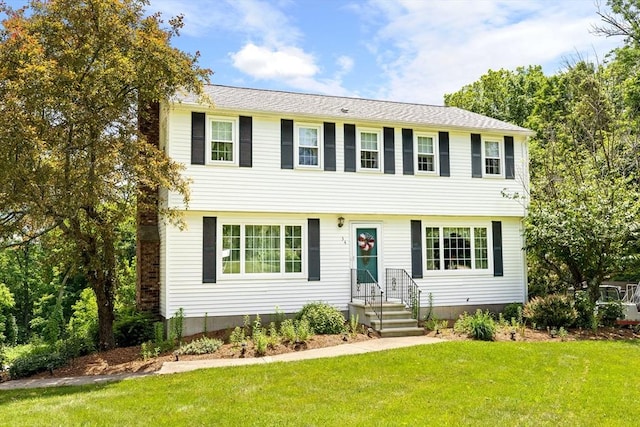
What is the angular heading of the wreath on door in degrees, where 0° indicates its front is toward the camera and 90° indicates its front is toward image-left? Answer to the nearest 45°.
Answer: approximately 0°

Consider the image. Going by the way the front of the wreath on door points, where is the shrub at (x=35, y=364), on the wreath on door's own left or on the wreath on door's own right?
on the wreath on door's own right

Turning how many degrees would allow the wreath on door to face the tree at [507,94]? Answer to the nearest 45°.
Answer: approximately 135° to its left

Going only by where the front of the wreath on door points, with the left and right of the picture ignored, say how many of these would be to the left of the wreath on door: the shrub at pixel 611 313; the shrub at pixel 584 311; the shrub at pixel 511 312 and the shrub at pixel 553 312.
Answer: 4

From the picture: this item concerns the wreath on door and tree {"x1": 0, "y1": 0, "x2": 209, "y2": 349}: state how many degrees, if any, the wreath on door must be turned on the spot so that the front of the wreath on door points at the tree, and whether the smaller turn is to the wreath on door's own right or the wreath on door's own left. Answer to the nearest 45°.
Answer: approximately 45° to the wreath on door's own right

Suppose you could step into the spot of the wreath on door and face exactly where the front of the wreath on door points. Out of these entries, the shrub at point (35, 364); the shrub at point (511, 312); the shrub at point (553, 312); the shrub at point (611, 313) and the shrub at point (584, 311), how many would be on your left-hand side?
4

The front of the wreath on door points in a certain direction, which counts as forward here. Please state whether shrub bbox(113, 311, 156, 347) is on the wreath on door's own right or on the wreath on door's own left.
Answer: on the wreath on door's own right

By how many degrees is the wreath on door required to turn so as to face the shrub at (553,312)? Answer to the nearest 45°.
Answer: approximately 90° to its left

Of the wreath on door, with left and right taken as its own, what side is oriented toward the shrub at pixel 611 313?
left

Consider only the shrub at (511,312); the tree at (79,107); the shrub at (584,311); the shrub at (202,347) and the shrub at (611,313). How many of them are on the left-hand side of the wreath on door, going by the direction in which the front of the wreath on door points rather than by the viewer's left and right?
3

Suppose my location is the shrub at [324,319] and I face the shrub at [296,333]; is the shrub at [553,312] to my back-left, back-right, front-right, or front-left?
back-left

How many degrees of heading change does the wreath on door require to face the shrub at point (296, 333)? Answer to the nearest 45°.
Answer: approximately 45° to its right

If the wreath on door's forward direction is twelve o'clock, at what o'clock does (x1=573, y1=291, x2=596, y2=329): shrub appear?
The shrub is roughly at 9 o'clock from the wreath on door.
